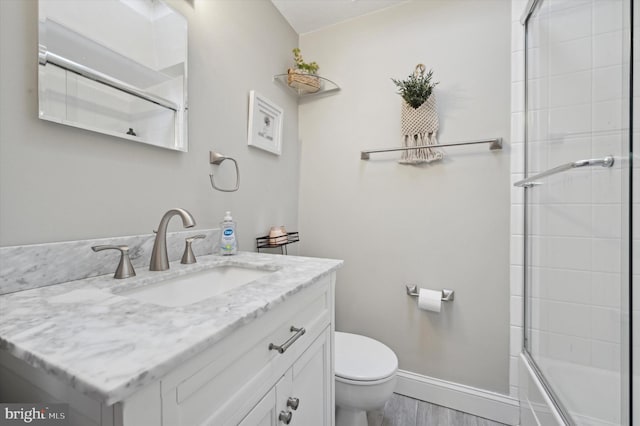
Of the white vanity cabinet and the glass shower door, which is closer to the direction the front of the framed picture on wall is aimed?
the glass shower door

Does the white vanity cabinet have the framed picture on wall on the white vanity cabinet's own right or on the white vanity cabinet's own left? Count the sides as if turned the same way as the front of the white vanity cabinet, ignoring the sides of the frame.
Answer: on the white vanity cabinet's own left

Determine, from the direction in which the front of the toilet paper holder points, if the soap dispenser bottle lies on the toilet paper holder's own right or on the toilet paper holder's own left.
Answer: on the toilet paper holder's own right

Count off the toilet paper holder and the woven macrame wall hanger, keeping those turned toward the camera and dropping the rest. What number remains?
2

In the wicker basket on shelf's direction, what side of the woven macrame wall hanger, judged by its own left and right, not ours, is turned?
right

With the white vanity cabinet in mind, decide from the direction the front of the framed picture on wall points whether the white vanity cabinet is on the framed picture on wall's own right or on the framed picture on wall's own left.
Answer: on the framed picture on wall's own right

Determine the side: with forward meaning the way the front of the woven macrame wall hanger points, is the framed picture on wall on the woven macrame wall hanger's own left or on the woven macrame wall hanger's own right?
on the woven macrame wall hanger's own right

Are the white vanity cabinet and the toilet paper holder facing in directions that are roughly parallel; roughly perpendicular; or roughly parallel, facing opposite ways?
roughly perpendicular

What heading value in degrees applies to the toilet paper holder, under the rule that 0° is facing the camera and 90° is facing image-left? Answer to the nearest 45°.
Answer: approximately 0°
